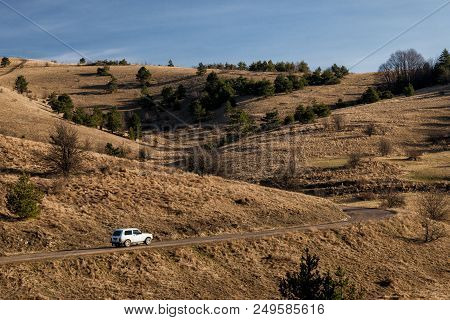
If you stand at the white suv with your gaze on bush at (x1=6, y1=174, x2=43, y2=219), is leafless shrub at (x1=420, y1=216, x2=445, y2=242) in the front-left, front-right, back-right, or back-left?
back-right

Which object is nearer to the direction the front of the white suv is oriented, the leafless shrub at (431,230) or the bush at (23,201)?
the leafless shrub

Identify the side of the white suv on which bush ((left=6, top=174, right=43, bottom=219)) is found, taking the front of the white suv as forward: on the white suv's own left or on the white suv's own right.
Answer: on the white suv's own left

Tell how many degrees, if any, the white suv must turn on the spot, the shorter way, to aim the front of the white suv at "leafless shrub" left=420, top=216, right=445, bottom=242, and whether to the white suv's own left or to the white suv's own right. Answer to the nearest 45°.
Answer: approximately 45° to the white suv's own right

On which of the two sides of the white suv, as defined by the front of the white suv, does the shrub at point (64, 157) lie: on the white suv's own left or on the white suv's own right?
on the white suv's own left

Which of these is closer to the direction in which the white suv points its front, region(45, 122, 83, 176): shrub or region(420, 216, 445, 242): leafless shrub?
the leafless shrub

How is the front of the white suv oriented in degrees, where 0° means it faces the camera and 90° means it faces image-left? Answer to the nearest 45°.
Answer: approximately 225°
